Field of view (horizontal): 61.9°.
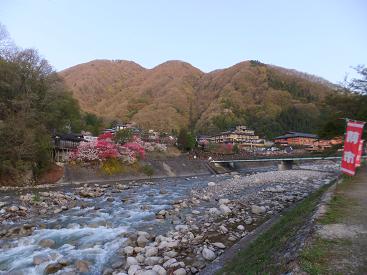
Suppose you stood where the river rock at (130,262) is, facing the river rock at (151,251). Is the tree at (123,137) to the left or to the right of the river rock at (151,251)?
left

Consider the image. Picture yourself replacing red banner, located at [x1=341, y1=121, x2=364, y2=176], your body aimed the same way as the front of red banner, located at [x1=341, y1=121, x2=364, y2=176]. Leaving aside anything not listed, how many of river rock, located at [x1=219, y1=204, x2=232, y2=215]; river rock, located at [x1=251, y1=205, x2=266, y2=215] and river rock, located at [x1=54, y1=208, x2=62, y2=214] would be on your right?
3

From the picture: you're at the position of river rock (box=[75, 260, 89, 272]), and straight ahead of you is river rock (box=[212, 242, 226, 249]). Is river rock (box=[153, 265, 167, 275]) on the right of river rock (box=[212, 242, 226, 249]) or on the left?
right

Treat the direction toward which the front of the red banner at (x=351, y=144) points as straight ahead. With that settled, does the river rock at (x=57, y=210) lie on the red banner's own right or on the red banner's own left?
on the red banner's own right

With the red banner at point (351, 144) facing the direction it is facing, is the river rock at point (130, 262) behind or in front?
in front

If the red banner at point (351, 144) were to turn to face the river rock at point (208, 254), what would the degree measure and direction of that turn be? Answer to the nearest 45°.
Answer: approximately 45° to its right

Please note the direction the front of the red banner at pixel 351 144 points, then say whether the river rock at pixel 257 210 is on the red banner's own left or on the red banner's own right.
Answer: on the red banner's own right

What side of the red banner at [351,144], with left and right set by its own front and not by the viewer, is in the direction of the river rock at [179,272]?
front

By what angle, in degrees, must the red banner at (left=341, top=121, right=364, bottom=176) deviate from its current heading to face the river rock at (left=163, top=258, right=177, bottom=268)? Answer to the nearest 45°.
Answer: approximately 45° to its right

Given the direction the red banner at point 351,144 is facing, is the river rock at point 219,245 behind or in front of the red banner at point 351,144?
in front

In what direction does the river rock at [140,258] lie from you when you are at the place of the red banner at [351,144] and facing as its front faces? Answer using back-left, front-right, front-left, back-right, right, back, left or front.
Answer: front-right

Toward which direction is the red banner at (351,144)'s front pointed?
toward the camera

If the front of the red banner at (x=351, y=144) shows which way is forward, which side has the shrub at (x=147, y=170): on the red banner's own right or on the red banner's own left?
on the red banner's own right

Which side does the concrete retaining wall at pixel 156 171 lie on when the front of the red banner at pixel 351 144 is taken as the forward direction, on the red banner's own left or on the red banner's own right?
on the red banner's own right

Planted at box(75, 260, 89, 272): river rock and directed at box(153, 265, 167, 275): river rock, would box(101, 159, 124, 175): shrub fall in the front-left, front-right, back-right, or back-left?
back-left
